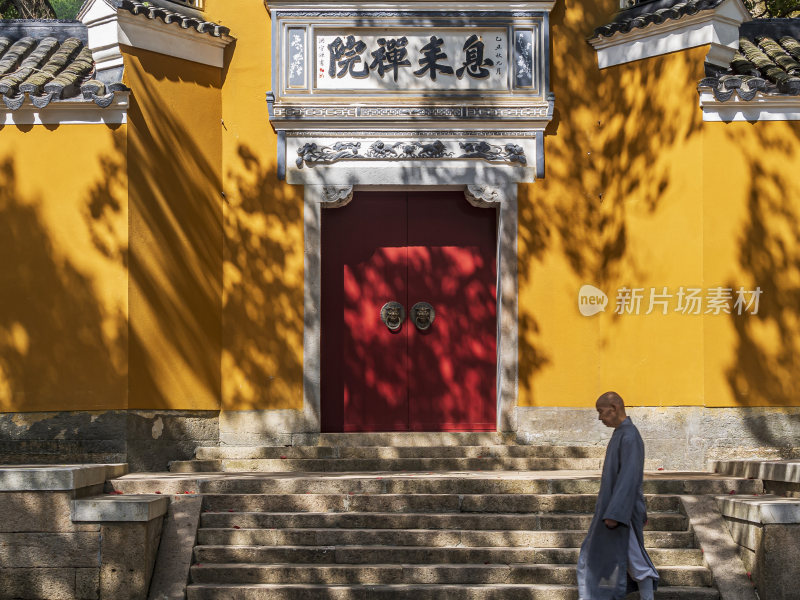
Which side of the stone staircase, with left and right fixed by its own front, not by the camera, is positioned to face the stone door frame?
back

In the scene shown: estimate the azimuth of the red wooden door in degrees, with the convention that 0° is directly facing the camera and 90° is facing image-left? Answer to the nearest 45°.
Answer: approximately 0°

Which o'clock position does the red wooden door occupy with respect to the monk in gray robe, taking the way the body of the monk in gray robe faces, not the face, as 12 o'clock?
The red wooden door is roughly at 2 o'clock from the monk in gray robe.

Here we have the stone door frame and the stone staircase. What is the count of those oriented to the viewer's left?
0

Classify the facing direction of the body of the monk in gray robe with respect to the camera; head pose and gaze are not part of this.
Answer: to the viewer's left

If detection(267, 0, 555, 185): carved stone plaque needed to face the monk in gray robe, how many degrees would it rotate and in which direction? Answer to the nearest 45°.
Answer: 0° — it already faces them

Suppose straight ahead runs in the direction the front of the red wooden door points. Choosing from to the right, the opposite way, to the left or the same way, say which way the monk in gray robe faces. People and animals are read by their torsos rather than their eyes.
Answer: to the right
